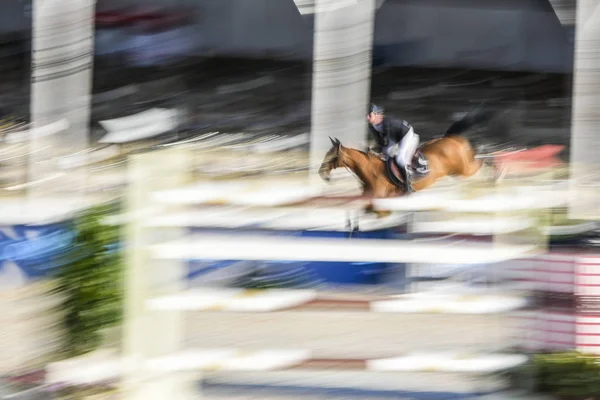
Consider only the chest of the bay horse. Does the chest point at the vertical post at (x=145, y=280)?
no

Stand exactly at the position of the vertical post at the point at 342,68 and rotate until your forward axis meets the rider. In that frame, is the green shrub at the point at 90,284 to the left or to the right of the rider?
right

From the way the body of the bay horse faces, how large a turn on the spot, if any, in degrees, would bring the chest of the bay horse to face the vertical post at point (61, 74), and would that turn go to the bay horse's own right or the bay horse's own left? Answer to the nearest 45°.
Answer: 0° — it already faces it

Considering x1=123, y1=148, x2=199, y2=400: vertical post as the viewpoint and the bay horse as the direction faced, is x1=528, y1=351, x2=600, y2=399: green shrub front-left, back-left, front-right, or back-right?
front-right

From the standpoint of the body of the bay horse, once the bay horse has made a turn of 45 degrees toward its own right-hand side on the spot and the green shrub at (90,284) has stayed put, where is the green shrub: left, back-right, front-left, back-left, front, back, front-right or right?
back-left

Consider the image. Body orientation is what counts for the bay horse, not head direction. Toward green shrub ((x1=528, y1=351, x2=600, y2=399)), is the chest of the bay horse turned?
no

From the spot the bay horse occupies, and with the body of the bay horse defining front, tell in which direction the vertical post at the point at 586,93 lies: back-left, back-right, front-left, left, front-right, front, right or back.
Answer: back-right

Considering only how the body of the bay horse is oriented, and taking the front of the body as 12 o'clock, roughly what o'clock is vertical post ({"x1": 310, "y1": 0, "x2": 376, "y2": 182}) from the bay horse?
The vertical post is roughly at 2 o'clock from the bay horse.

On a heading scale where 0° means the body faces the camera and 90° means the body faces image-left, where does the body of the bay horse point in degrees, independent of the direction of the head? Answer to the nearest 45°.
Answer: approximately 90°

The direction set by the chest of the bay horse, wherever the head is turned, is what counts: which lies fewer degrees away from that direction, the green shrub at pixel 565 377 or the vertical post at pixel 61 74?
the vertical post

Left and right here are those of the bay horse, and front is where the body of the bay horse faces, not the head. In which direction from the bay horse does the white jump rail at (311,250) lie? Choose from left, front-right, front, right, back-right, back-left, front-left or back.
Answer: left

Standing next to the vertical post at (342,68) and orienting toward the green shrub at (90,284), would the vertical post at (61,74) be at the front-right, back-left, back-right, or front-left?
front-right
